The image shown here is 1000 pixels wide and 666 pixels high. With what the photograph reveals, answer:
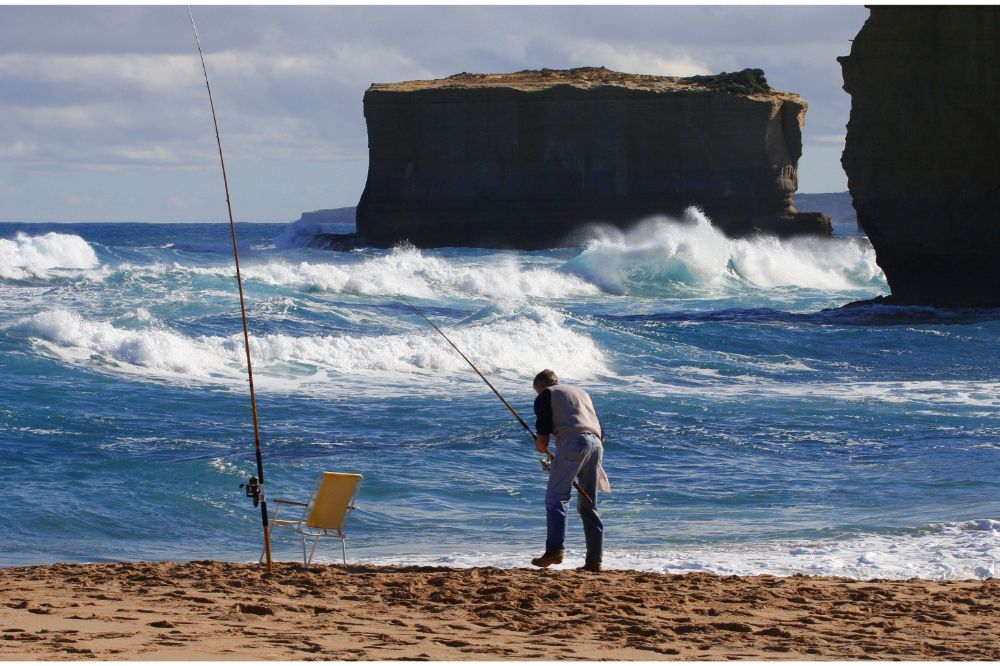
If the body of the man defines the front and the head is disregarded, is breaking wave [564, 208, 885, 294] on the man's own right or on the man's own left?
on the man's own right

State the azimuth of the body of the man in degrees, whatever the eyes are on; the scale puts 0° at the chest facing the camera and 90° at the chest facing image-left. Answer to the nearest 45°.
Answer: approximately 135°

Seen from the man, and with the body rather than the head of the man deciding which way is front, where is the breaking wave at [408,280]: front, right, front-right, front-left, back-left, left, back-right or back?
front-right

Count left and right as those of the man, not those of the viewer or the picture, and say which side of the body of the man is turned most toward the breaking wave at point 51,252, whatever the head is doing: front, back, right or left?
front

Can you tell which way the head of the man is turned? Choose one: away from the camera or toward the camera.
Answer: away from the camera

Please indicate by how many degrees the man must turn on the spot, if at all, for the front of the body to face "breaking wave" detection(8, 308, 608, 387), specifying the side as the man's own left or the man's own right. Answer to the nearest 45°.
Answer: approximately 45° to the man's own right
